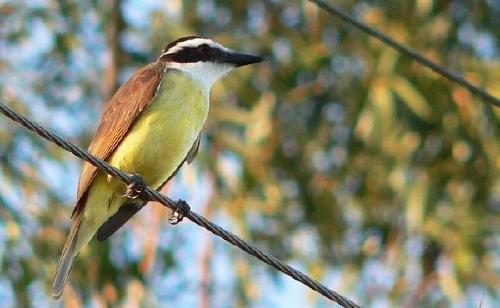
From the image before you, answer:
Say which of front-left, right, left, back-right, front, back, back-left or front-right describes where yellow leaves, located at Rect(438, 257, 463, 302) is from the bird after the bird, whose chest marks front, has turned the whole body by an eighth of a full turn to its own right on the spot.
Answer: back-left

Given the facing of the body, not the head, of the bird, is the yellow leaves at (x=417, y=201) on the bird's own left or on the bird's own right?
on the bird's own left

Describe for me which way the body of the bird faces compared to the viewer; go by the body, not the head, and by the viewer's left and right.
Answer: facing the viewer and to the right of the viewer
